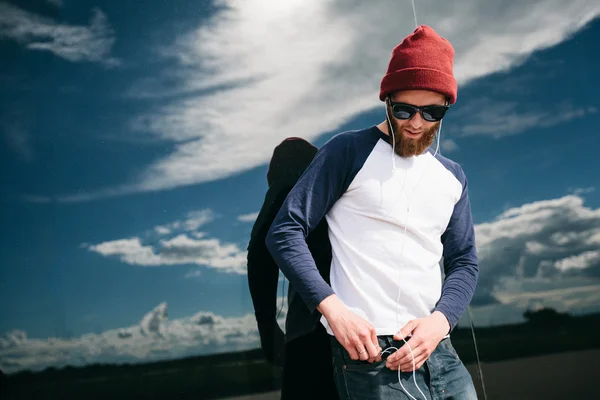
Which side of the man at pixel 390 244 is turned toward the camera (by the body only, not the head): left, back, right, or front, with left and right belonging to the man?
front

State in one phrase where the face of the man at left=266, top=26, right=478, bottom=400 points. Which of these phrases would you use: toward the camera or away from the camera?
toward the camera

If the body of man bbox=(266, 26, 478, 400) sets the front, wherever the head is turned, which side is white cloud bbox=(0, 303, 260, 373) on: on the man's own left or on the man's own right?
on the man's own right
